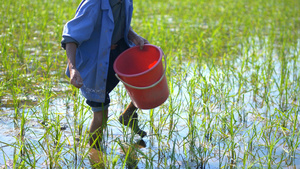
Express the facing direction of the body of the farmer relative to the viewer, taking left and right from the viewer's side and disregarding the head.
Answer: facing the viewer and to the right of the viewer
